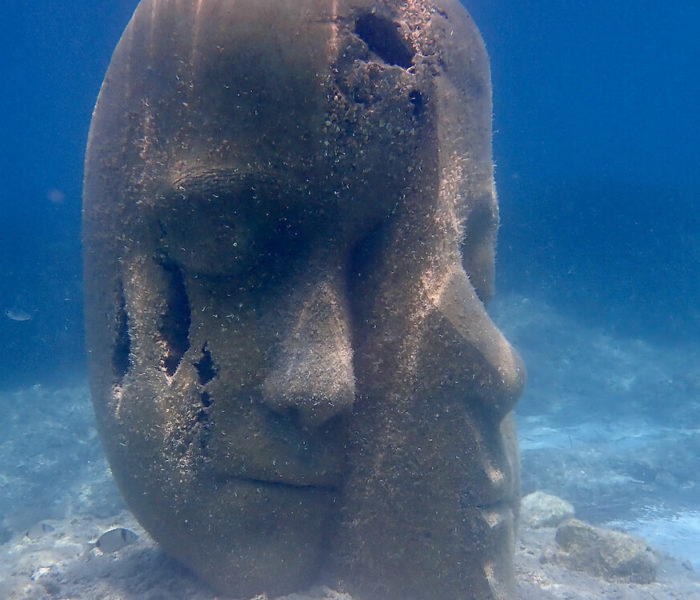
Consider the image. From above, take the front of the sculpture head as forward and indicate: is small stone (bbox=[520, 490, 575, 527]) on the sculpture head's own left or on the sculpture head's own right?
on the sculpture head's own left

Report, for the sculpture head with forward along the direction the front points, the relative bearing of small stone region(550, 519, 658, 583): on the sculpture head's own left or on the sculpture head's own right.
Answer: on the sculpture head's own left

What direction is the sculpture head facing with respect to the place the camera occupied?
facing the viewer and to the right of the viewer
